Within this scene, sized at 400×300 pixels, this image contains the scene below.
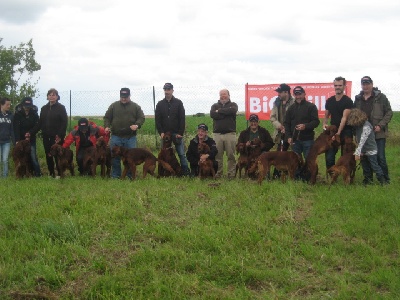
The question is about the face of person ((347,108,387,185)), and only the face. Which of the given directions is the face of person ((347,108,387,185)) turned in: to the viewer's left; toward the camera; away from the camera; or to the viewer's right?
to the viewer's left

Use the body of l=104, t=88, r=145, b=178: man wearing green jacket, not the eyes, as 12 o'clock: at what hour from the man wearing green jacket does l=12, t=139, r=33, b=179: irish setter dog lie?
The irish setter dog is roughly at 3 o'clock from the man wearing green jacket.

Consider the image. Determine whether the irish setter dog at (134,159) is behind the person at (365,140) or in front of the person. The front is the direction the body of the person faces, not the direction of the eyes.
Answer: in front

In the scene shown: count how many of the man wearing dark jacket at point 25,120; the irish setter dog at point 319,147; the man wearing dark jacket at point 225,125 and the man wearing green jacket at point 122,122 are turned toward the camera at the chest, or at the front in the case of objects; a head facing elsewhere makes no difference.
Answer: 3

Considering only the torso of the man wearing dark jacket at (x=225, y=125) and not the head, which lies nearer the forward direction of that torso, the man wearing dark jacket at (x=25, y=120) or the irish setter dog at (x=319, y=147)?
the irish setter dog

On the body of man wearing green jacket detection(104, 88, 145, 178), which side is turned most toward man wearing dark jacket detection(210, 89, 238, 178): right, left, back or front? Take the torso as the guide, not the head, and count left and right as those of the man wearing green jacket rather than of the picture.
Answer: left

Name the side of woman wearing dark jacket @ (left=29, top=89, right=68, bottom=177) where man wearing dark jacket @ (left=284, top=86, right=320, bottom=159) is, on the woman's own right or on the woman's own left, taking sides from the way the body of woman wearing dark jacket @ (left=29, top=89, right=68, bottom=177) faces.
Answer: on the woman's own left

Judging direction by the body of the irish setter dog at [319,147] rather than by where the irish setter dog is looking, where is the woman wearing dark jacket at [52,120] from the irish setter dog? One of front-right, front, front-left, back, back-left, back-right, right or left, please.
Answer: back

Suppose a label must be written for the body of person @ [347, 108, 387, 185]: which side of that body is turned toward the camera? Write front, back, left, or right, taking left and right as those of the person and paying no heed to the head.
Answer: left

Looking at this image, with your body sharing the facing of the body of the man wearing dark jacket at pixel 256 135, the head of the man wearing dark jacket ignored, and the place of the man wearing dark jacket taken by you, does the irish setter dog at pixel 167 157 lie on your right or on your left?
on your right
